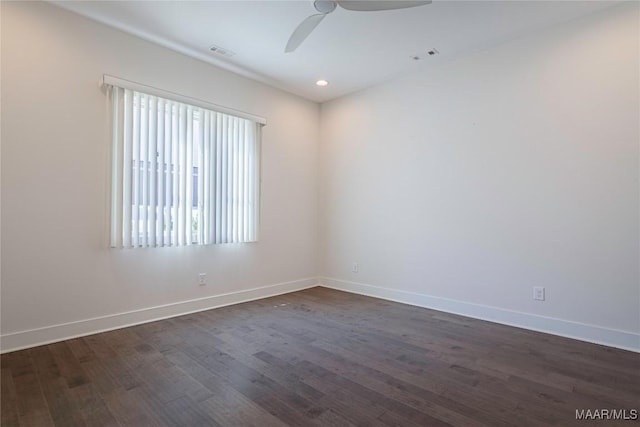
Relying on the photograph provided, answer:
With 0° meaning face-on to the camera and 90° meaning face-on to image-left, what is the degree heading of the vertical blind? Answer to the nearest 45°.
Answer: approximately 315°

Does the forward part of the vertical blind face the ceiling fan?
yes
